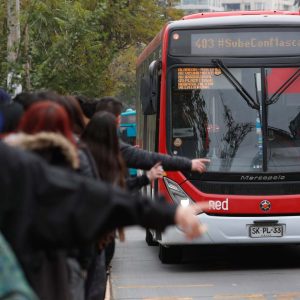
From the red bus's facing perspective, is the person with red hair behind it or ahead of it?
ahead

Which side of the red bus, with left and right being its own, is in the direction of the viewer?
front
